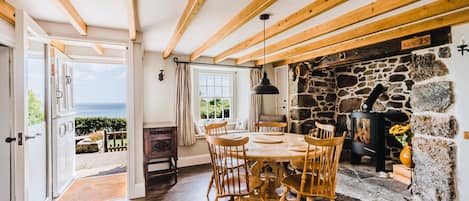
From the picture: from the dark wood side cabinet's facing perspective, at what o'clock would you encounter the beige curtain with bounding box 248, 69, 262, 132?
The beige curtain is roughly at 8 o'clock from the dark wood side cabinet.

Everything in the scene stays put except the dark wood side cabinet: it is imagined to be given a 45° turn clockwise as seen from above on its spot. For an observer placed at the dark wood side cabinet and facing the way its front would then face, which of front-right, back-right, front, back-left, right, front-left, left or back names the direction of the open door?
front

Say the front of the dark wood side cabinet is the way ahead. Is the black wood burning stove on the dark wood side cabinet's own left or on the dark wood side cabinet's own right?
on the dark wood side cabinet's own left

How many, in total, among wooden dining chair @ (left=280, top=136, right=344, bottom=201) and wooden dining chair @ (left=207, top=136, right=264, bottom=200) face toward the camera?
0

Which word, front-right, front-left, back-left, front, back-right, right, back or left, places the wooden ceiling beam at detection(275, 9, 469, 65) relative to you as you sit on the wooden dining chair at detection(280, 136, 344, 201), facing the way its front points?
right

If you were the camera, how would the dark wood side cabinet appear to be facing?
facing the viewer

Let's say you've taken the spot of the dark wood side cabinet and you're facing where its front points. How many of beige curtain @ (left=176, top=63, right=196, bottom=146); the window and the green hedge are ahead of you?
0

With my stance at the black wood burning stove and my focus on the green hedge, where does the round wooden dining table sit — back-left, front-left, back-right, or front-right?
front-left

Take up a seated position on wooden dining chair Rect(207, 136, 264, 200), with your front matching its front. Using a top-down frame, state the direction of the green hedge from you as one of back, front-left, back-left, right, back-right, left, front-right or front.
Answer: left

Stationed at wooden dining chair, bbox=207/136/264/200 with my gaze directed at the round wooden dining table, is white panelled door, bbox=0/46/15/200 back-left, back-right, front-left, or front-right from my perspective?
back-left

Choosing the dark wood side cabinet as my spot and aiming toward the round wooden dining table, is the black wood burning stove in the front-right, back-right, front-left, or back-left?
front-left

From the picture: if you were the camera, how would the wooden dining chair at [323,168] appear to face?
facing away from the viewer and to the left of the viewer

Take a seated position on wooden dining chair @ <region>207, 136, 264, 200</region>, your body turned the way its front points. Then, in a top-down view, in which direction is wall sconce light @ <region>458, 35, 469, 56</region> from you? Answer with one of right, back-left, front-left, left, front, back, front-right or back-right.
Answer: front-right

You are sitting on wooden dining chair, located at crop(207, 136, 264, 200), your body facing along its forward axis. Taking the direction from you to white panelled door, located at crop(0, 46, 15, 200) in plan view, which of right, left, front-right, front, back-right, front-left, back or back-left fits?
back-left

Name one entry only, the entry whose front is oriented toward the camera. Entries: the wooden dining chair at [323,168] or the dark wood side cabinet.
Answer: the dark wood side cabinet

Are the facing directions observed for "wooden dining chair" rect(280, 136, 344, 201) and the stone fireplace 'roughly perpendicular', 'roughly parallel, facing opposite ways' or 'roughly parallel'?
roughly perpendicular

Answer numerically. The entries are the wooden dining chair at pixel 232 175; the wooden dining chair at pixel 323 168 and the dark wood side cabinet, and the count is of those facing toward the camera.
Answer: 1

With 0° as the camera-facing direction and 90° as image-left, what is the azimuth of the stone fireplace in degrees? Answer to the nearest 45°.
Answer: approximately 45°

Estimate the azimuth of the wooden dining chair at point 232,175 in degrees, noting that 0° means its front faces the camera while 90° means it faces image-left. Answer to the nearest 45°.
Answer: approximately 225°
